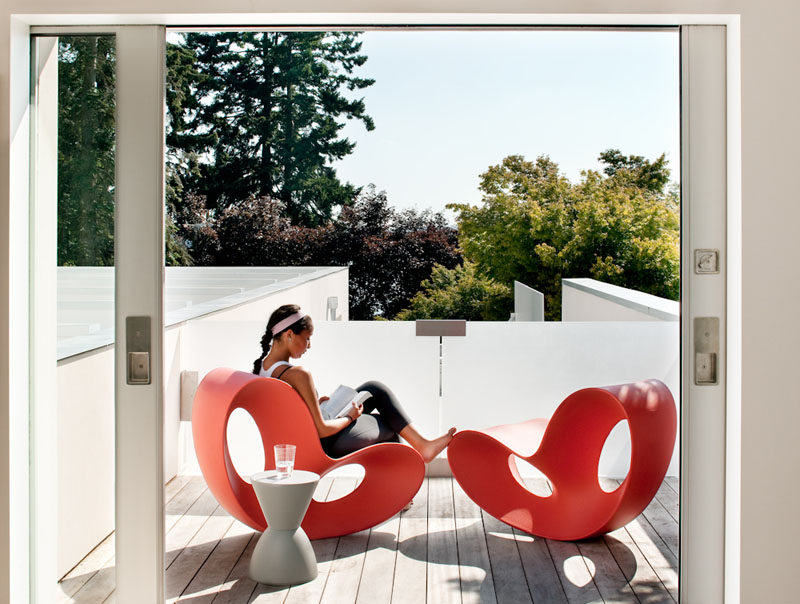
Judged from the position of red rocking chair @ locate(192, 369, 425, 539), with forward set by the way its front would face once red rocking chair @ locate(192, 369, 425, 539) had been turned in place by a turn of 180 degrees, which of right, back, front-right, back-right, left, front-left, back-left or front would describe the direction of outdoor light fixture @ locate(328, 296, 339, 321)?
back-right

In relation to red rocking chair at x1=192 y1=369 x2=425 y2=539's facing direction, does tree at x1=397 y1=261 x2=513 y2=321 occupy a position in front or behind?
in front

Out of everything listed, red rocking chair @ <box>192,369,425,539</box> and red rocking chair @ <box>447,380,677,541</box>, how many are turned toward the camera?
0

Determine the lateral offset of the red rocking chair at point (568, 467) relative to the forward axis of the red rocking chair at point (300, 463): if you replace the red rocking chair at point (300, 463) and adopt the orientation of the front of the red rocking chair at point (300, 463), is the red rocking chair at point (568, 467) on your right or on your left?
on your right

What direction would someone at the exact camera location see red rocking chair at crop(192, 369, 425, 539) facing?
facing away from the viewer and to the right of the viewer

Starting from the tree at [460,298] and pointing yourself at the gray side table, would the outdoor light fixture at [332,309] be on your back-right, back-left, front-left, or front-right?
front-right

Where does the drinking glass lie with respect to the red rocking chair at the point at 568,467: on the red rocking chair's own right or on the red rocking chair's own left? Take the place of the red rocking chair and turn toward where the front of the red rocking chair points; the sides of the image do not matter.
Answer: on the red rocking chair's own left

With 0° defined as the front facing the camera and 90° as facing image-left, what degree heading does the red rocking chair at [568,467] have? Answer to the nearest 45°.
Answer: approximately 135°

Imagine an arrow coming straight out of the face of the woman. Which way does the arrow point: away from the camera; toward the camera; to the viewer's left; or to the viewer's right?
to the viewer's right

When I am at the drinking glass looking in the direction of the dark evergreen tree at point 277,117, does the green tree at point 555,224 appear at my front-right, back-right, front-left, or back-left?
front-right

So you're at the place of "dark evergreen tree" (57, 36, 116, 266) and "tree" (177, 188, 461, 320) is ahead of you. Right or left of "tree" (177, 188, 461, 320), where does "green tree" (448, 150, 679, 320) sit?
right

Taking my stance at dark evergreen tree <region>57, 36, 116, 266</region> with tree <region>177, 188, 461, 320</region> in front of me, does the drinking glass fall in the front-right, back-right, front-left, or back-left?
front-right

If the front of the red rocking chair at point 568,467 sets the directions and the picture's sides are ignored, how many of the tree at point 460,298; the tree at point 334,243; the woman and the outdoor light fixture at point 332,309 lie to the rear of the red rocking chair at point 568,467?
0
